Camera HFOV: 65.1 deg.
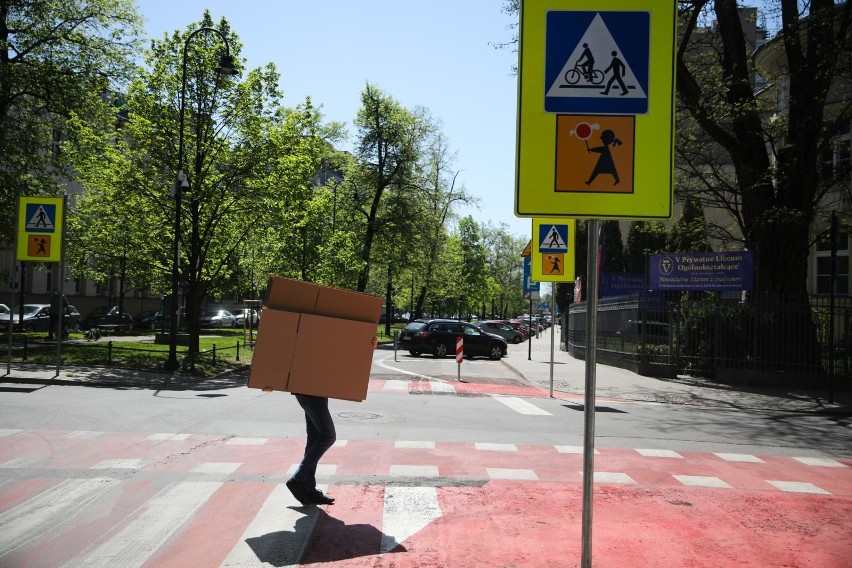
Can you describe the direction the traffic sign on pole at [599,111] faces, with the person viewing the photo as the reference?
facing the viewer

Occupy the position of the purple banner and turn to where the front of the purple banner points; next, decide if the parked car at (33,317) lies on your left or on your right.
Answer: on your right

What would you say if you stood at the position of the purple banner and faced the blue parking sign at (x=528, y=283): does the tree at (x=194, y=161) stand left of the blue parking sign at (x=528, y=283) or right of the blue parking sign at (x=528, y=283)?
left

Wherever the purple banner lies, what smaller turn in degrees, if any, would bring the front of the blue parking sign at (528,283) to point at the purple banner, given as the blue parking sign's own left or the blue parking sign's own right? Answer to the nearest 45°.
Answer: approximately 45° to the blue parking sign's own left

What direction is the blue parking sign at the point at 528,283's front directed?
toward the camera

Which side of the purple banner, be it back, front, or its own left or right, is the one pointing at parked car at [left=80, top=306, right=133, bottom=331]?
right

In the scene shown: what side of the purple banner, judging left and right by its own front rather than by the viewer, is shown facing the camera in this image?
front

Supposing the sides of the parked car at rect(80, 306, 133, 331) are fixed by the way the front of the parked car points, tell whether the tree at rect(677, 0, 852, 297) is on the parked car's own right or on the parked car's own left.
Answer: on the parked car's own left

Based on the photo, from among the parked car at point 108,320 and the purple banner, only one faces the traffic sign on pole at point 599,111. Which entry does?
the purple banner

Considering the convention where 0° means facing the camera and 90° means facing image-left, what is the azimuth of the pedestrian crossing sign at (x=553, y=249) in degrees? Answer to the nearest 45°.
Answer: approximately 0°

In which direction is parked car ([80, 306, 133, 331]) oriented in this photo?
to the viewer's left

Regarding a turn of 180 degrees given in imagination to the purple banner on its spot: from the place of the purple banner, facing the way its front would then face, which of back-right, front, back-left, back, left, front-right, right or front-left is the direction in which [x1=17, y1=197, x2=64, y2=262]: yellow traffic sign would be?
back-left

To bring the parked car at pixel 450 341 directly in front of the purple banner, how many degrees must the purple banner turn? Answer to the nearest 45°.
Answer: approximately 135° to its right

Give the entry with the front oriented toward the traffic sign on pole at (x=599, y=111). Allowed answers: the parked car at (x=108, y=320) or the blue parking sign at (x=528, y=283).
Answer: the blue parking sign
